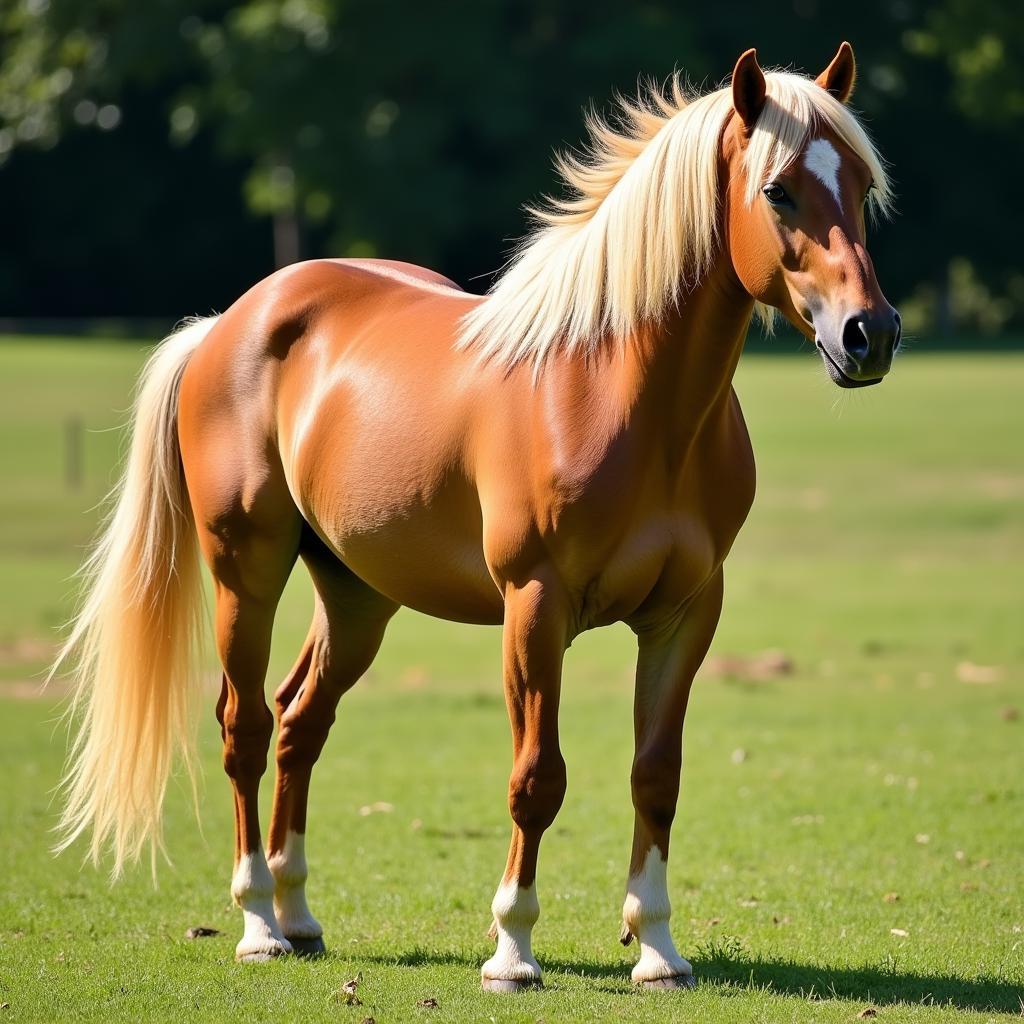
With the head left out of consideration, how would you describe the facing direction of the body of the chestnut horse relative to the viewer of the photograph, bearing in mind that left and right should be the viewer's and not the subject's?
facing the viewer and to the right of the viewer

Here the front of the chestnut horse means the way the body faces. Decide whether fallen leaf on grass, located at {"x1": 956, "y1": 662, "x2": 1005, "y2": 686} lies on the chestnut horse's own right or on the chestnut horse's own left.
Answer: on the chestnut horse's own left
